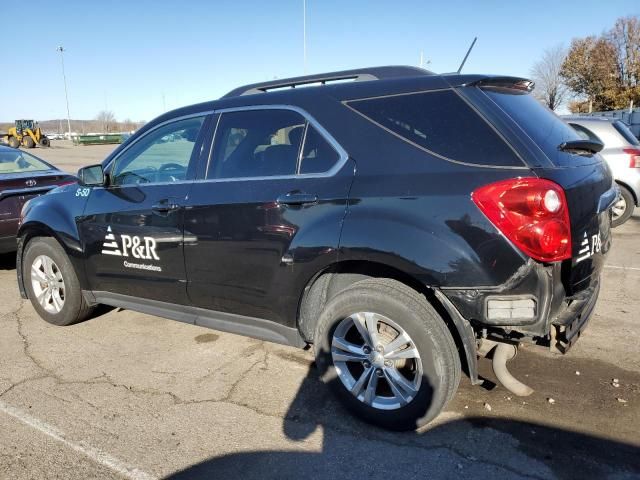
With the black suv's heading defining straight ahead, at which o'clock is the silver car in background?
The silver car in background is roughly at 3 o'clock from the black suv.

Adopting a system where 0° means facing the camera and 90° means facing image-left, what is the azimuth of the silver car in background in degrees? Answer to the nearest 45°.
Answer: approximately 135°

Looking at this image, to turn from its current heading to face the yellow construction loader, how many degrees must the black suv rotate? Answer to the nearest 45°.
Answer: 0° — it already faces it

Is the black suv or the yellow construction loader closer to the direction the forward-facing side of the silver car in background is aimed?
the yellow construction loader

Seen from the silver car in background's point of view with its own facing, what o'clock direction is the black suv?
The black suv is roughly at 8 o'clock from the silver car in background.

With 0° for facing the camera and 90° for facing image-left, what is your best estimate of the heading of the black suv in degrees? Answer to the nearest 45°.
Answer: approximately 135°
